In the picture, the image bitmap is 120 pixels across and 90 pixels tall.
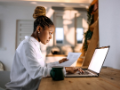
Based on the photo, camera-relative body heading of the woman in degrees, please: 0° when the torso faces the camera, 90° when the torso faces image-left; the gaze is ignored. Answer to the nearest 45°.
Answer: approximately 270°

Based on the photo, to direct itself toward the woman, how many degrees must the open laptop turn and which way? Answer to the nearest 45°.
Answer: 0° — it already faces them

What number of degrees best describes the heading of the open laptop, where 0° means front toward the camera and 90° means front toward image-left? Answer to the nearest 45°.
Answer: approximately 90°

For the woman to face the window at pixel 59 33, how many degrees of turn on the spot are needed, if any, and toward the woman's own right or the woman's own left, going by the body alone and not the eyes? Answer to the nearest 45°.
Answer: approximately 90° to the woman's own left

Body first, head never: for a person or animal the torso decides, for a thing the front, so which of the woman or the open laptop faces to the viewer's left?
the open laptop

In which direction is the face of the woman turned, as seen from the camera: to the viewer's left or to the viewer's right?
to the viewer's right

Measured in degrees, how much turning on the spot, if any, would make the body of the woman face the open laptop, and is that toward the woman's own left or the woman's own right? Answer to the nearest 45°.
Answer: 0° — they already face it

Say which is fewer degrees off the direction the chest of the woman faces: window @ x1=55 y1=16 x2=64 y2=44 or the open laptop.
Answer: the open laptop

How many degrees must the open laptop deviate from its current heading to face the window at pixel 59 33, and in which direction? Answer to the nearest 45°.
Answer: approximately 90° to its right

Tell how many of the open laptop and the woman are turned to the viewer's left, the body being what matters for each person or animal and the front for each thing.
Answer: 1

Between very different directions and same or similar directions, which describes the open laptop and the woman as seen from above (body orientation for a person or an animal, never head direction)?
very different directions
